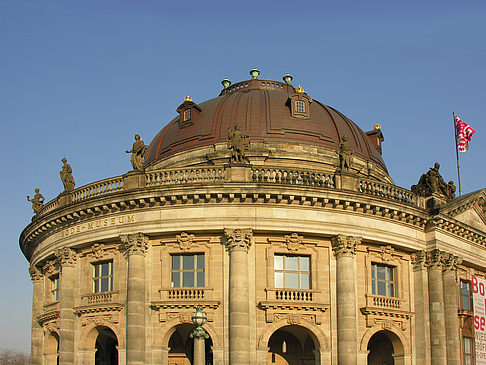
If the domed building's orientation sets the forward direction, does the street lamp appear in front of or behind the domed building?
in front

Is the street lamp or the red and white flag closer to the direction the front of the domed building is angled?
the street lamp

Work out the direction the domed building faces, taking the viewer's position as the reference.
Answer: facing the viewer and to the left of the viewer
